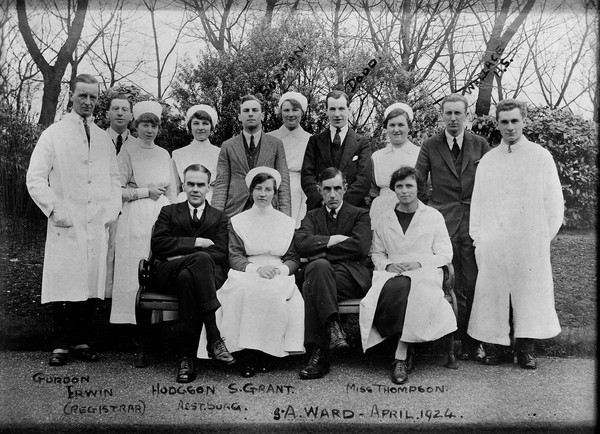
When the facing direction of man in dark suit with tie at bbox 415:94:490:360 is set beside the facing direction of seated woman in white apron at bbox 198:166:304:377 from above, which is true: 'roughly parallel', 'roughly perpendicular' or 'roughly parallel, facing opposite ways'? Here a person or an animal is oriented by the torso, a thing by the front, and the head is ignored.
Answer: roughly parallel

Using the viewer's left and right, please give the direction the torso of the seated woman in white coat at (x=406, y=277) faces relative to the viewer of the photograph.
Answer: facing the viewer

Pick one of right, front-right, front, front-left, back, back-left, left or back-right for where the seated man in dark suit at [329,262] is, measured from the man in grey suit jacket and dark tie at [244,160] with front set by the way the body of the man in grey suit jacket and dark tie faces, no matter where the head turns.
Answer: front-left

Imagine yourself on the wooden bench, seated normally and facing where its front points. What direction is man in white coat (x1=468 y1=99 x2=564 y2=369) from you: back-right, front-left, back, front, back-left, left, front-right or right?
left

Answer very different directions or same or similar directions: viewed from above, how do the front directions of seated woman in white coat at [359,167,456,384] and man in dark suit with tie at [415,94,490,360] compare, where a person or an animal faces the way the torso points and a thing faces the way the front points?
same or similar directions

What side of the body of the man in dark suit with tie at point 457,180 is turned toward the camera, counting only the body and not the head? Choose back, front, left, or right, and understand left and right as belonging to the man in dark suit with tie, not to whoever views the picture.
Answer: front

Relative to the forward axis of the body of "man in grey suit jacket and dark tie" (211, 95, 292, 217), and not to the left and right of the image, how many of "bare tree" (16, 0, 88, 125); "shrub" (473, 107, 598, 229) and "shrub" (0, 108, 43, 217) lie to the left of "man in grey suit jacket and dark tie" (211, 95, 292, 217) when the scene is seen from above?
1

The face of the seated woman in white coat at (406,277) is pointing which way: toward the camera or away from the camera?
toward the camera

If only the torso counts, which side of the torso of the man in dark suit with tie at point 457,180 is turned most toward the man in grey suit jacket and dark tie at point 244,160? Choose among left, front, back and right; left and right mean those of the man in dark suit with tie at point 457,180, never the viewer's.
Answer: right

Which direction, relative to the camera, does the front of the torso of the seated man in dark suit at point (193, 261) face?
toward the camera

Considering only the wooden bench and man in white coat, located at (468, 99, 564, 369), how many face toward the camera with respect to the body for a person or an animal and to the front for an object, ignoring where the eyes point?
2

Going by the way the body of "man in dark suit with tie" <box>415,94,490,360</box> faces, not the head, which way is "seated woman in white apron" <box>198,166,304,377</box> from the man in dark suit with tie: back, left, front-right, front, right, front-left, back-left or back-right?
front-right

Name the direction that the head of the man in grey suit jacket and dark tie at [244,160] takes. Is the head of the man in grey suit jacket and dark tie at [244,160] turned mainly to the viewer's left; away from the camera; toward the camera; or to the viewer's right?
toward the camera

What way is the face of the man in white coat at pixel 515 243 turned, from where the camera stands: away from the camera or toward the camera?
toward the camera
